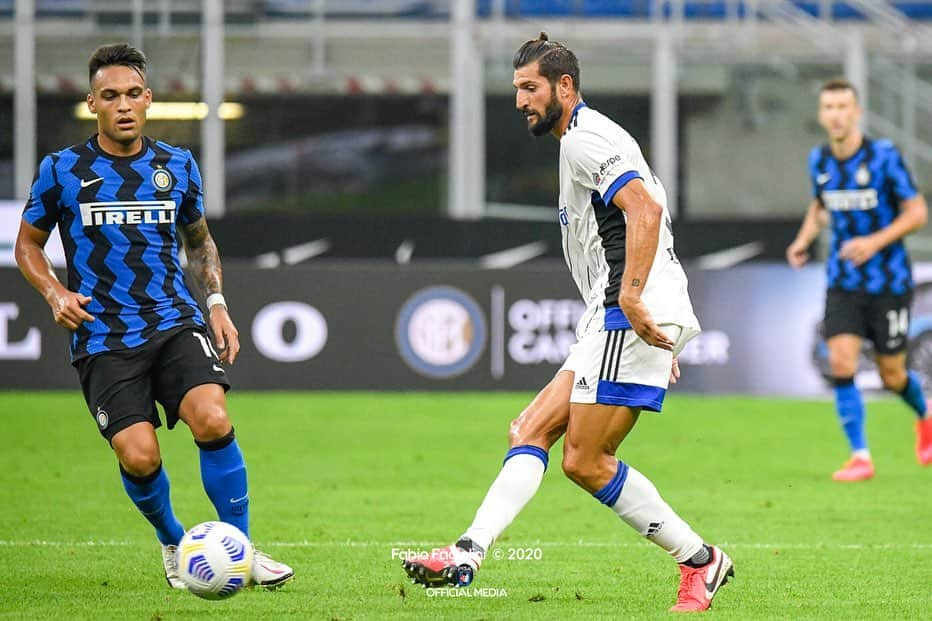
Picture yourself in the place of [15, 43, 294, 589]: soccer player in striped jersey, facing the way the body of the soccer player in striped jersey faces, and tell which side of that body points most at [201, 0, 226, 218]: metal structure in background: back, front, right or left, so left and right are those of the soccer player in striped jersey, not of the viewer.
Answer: back

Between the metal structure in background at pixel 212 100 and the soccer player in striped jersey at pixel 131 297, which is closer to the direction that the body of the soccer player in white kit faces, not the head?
the soccer player in striped jersey

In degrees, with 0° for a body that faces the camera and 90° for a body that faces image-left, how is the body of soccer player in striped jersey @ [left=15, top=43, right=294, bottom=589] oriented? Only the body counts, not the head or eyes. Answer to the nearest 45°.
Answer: approximately 0°

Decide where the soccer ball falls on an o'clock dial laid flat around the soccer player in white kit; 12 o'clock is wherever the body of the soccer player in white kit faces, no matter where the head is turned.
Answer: The soccer ball is roughly at 11 o'clock from the soccer player in white kit.

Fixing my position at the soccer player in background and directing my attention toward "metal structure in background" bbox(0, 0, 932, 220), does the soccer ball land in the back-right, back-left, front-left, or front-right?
back-left

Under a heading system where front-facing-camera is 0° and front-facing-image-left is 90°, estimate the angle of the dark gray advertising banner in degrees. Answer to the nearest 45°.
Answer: approximately 0°

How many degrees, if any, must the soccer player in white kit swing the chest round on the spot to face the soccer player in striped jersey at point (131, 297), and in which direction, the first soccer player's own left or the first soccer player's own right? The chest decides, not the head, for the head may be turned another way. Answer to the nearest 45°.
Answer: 0° — they already face them

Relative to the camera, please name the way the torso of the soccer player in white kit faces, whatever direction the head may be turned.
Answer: to the viewer's left

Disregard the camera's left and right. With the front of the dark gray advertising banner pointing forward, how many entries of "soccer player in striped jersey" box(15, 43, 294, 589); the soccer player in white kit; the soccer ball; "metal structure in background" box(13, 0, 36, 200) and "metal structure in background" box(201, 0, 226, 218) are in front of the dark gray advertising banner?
3

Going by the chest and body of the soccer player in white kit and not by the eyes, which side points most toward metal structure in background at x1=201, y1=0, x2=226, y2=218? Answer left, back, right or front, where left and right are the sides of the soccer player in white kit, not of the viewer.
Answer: right

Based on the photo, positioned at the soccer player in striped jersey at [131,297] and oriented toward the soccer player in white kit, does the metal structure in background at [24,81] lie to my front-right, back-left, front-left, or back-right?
back-left

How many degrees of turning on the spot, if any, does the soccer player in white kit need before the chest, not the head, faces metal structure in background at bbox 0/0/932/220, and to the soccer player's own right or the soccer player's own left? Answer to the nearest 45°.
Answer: approximately 90° to the soccer player's own right
